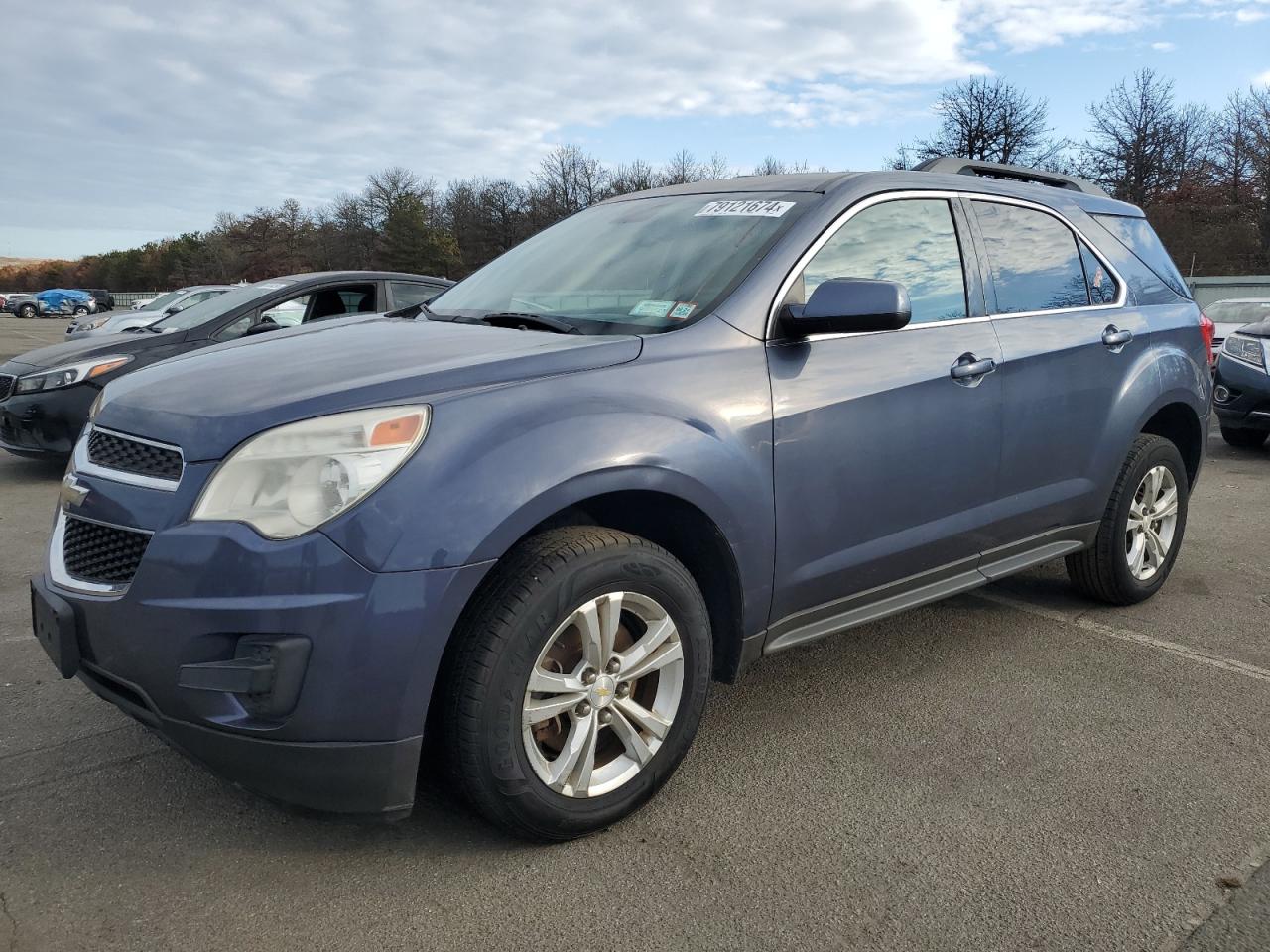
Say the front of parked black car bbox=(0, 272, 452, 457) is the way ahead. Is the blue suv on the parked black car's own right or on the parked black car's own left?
on the parked black car's own left

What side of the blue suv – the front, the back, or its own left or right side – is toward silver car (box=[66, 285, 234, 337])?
right

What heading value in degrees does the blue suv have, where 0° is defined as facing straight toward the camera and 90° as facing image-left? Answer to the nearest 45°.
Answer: approximately 45°

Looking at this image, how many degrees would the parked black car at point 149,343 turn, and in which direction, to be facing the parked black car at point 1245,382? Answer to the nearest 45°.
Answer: approximately 135° to its left

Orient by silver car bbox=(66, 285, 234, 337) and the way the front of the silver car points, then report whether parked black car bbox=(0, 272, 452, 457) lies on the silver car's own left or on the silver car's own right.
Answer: on the silver car's own left

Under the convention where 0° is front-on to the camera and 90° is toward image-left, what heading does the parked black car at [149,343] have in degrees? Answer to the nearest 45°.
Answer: approximately 45°

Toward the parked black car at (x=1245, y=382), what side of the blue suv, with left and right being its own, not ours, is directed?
back

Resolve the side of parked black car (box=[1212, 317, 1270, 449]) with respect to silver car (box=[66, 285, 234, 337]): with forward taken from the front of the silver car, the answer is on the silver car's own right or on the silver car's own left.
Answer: on the silver car's own left
